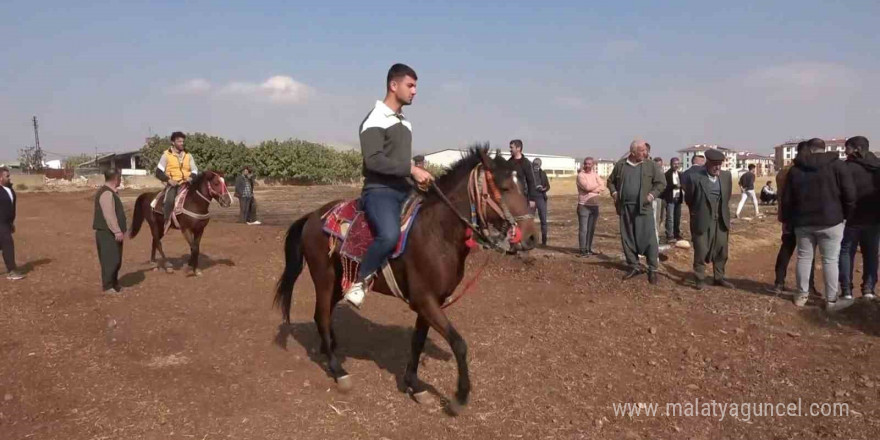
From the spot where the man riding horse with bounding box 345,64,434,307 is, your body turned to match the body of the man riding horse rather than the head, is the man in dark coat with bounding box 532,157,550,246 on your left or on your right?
on your left

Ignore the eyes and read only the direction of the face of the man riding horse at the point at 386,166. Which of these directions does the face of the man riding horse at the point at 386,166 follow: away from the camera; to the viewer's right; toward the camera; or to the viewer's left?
to the viewer's right

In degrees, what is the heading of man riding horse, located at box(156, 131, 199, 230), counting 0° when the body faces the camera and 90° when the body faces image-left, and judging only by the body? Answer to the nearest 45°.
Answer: approximately 315°

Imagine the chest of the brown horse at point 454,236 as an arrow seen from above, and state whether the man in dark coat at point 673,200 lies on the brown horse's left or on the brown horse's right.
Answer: on the brown horse's left

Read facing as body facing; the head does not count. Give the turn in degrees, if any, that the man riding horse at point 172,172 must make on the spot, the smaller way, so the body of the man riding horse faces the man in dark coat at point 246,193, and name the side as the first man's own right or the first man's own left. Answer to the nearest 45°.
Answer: approximately 135° to the first man's own left

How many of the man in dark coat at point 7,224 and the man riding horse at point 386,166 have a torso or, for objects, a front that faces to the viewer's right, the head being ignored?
2

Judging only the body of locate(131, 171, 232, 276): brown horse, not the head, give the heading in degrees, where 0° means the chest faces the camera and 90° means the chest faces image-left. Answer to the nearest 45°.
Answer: approximately 315°

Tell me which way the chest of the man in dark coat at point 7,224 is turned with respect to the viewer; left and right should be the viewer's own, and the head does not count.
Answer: facing to the right of the viewer

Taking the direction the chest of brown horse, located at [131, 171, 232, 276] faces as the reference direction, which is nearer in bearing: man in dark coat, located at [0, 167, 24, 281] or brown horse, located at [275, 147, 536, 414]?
the brown horse

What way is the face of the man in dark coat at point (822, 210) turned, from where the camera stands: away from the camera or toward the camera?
away from the camera

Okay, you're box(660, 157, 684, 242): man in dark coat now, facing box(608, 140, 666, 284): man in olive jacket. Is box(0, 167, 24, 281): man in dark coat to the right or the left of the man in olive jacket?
right

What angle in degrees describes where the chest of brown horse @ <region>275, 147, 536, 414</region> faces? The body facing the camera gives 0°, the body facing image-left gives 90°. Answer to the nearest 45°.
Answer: approximately 315°

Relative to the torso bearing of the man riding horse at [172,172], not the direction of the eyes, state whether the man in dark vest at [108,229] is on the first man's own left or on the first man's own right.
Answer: on the first man's own right
